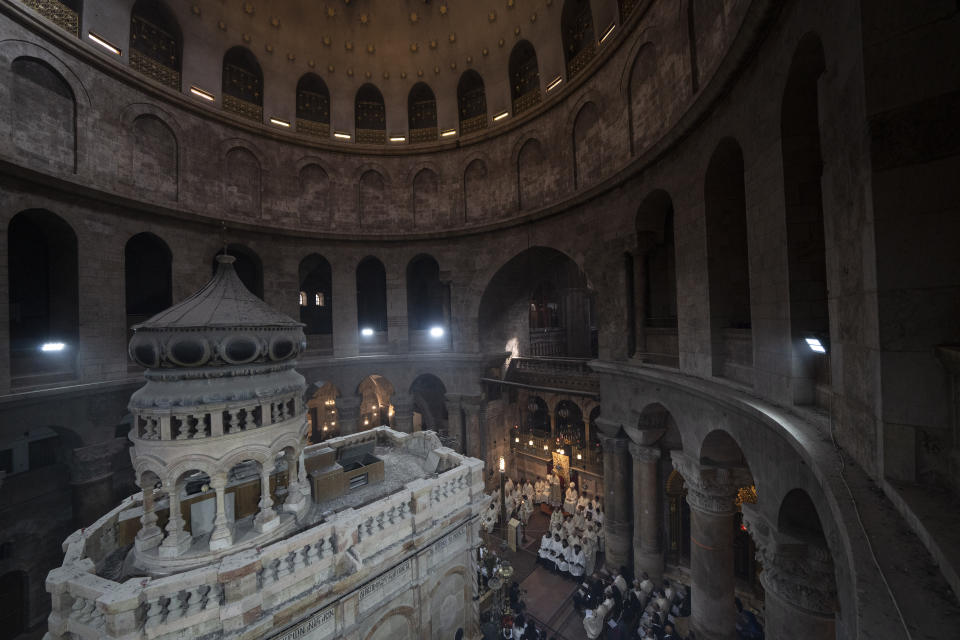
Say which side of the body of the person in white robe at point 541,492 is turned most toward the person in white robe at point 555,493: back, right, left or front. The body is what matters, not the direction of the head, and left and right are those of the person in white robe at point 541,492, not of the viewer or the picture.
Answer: left

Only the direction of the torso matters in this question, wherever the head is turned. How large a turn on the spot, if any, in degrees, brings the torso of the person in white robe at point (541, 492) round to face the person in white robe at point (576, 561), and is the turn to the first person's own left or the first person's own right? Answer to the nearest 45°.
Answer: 0° — they already face them

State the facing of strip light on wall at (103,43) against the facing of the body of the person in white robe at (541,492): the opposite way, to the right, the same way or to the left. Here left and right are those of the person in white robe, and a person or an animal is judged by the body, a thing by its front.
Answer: to the left

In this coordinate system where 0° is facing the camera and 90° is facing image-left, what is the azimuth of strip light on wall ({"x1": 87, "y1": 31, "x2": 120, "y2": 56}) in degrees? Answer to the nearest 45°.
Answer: approximately 315°
